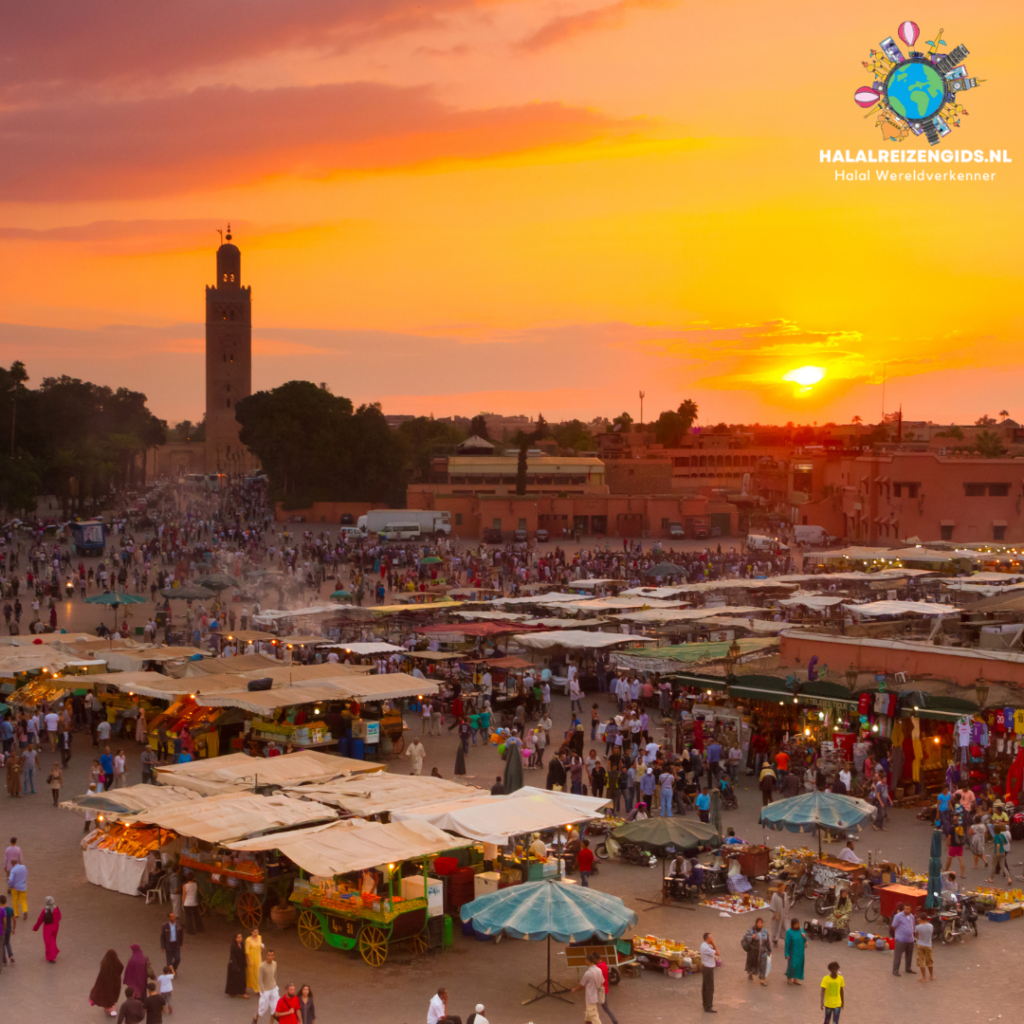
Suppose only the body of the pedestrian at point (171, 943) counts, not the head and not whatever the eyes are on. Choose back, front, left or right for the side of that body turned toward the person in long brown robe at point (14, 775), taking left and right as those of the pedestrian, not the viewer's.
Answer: back

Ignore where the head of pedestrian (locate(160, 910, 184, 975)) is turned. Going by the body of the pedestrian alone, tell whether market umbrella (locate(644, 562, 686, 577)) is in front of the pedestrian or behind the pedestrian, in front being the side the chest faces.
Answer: behind

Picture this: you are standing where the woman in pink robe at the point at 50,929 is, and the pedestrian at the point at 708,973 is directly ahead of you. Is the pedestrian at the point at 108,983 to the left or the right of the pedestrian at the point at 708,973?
right

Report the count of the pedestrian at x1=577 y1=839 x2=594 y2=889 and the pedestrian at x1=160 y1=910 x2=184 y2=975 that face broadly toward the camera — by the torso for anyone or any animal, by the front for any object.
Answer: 1

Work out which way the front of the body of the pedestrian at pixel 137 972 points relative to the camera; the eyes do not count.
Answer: away from the camera

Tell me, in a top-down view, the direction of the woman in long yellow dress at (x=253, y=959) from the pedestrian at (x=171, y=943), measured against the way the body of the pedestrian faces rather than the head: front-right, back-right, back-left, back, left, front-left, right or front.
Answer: front-left

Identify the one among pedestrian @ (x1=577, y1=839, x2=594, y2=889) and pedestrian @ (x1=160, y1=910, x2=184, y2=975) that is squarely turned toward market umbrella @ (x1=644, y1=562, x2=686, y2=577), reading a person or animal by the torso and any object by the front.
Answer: pedestrian @ (x1=577, y1=839, x2=594, y2=889)
